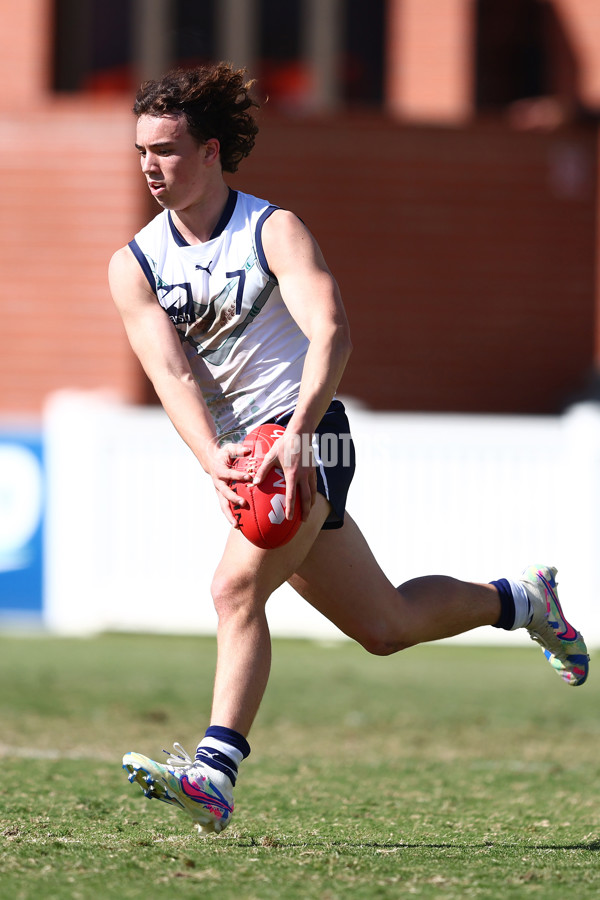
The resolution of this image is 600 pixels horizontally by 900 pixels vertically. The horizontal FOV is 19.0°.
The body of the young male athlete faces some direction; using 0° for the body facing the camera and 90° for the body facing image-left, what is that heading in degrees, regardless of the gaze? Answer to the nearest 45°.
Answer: approximately 45°
